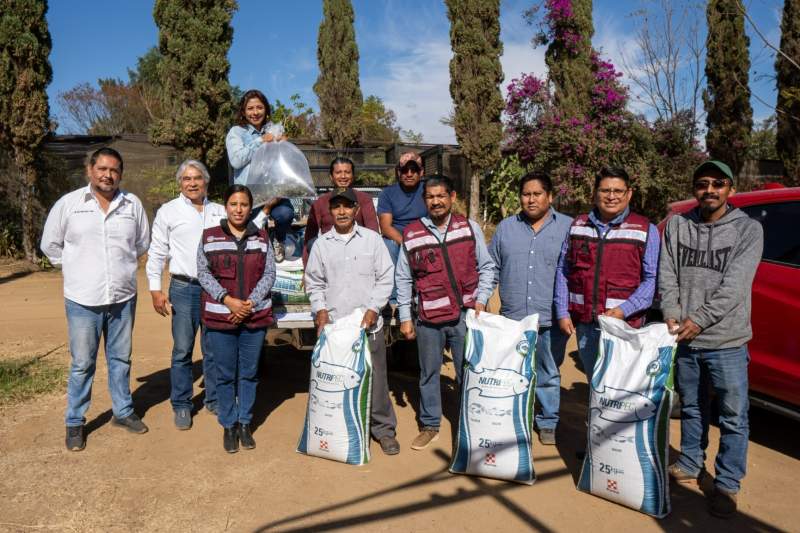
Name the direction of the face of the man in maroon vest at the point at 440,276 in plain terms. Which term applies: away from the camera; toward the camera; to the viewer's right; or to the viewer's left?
toward the camera

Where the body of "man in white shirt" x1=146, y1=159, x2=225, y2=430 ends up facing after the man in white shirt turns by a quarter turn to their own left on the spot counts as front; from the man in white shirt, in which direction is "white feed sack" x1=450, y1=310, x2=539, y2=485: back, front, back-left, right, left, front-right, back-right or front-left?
front-right

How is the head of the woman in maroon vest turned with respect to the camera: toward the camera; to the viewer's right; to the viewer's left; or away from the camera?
toward the camera

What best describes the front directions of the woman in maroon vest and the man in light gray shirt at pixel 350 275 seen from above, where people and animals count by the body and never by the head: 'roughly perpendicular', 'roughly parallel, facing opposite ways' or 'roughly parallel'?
roughly parallel

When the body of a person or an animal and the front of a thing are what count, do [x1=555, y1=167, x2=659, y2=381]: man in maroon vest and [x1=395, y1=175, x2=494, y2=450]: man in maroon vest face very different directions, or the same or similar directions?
same or similar directions

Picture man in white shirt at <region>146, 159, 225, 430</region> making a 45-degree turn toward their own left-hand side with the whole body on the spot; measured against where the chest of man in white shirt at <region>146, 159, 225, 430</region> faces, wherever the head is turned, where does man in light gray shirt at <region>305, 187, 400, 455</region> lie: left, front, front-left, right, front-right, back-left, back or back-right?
front

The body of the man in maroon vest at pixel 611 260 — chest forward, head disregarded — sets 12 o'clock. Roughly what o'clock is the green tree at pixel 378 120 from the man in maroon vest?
The green tree is roughly at 5 o'clock from the man in maroon vest.

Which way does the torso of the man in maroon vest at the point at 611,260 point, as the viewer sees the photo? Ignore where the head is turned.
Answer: toward the camera

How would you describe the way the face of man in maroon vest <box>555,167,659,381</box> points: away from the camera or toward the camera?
toward the camera

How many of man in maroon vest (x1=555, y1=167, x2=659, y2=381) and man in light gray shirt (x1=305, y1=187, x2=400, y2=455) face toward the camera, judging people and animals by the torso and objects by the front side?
2

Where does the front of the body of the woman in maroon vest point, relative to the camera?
toward the camera

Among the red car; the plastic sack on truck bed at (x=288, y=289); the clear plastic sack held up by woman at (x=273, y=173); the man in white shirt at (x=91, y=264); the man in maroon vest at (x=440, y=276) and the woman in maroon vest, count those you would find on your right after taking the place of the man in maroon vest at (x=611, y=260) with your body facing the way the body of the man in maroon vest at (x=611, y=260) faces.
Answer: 5

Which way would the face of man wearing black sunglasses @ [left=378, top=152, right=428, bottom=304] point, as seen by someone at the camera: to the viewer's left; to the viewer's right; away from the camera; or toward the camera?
toward the camera

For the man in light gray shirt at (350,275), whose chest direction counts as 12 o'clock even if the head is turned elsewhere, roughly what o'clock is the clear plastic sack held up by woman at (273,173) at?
The clear plastic sack held up by woman is roughly at 5 o'clock from the man in light gray shirt.

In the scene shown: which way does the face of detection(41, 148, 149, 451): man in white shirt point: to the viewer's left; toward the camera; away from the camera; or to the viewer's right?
toward the camera
